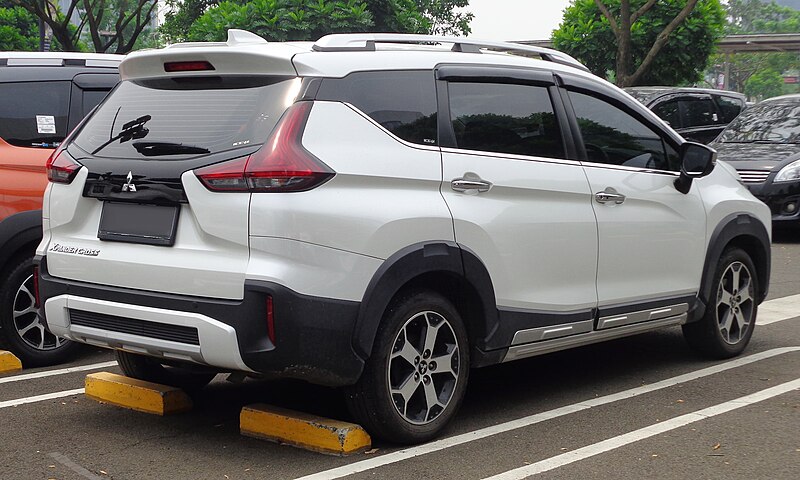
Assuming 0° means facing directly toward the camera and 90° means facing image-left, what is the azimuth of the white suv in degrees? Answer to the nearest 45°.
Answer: approximately 225°

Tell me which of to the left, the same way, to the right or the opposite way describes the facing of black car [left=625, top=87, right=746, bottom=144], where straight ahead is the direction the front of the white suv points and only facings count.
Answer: the opposite way

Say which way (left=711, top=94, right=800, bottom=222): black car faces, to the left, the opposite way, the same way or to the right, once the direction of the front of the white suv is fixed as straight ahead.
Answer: the opposite way

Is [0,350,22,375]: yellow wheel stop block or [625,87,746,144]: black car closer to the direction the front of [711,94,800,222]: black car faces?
the yellow wheel stop block

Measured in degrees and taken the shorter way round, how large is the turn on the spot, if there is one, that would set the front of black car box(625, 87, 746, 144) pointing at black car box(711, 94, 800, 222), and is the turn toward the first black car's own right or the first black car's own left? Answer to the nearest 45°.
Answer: approximately 45° to the first black car's own left

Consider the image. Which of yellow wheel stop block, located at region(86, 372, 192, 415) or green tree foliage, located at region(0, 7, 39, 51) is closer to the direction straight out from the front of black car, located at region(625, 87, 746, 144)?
the yellow wheel stop block

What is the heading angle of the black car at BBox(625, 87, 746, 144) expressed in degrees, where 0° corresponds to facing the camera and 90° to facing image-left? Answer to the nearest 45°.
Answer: approximately 45°

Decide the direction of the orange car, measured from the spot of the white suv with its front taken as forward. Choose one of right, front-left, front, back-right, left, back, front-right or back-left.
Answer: left

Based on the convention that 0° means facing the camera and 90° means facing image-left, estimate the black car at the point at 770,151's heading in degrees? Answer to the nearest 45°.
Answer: approximately 45°

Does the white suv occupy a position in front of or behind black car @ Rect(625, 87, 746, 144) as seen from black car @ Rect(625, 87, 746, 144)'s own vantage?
in front

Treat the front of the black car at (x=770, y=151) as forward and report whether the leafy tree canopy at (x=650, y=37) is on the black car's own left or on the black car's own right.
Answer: on the black car's own right
